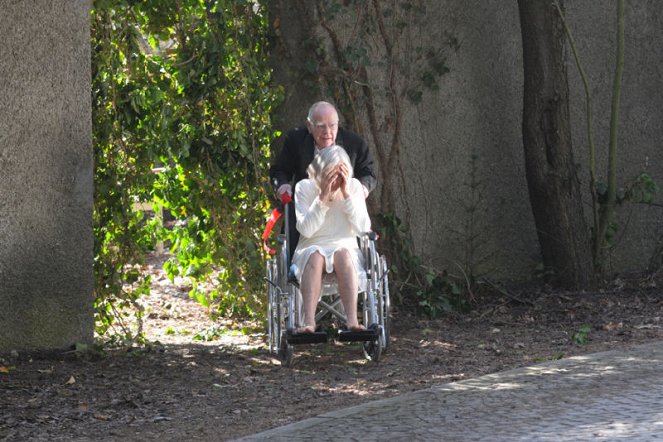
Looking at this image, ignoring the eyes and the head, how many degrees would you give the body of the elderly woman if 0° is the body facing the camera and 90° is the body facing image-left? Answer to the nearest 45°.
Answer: approximately 0°

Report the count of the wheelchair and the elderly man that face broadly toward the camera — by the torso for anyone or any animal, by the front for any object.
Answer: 2

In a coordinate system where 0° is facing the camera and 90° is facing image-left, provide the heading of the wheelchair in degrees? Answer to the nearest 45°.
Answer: approximately 0°

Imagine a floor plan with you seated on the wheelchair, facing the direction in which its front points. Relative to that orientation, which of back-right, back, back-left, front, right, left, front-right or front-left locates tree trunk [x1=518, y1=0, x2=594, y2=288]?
back-left

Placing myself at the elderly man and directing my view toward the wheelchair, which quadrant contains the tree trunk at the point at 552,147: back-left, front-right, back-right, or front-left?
back-left

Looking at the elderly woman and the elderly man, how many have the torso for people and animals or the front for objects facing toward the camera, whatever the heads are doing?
2
